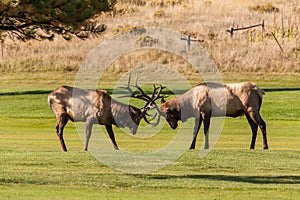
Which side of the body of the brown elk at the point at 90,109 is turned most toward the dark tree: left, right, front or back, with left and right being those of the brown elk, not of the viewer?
left

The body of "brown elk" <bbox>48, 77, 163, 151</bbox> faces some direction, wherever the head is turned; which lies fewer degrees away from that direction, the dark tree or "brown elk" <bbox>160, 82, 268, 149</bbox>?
the brown elk

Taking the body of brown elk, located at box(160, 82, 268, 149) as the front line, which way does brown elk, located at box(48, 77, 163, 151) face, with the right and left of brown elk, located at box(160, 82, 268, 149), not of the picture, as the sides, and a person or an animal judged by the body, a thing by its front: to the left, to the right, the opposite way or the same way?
the opposite way

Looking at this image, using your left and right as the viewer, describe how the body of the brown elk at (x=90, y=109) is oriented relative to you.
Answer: facing to the right of the viewer

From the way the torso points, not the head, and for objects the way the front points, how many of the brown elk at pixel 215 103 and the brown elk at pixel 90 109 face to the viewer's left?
1

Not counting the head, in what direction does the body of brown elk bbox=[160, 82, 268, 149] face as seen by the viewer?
to the viewer's left

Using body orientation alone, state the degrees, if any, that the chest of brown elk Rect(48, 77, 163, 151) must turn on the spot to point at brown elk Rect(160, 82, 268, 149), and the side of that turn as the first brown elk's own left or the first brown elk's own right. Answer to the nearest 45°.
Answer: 0° — it already faces it
